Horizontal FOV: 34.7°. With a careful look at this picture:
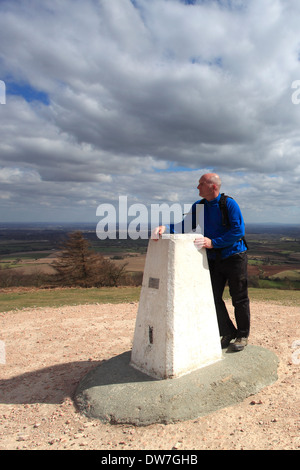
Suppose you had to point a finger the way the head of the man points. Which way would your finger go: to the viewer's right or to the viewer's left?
to the viewer's left

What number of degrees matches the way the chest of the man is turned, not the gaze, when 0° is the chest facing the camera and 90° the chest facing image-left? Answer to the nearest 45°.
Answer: approximately 45°

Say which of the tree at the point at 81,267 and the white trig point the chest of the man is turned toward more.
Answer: the white trig point

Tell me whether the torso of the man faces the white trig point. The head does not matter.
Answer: yes

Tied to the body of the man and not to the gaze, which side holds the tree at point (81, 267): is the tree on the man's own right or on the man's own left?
on the man's own right
